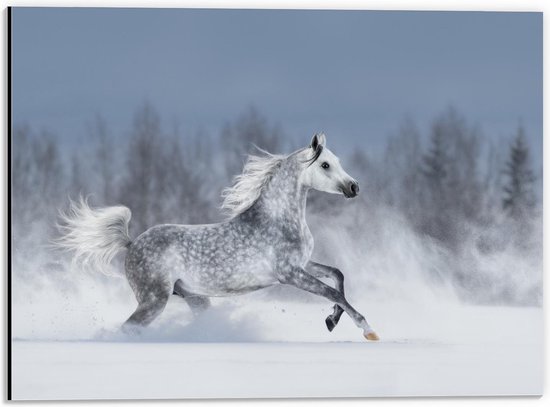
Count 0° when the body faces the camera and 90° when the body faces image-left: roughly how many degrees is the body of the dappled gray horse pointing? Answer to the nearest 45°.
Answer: approximately 270°
